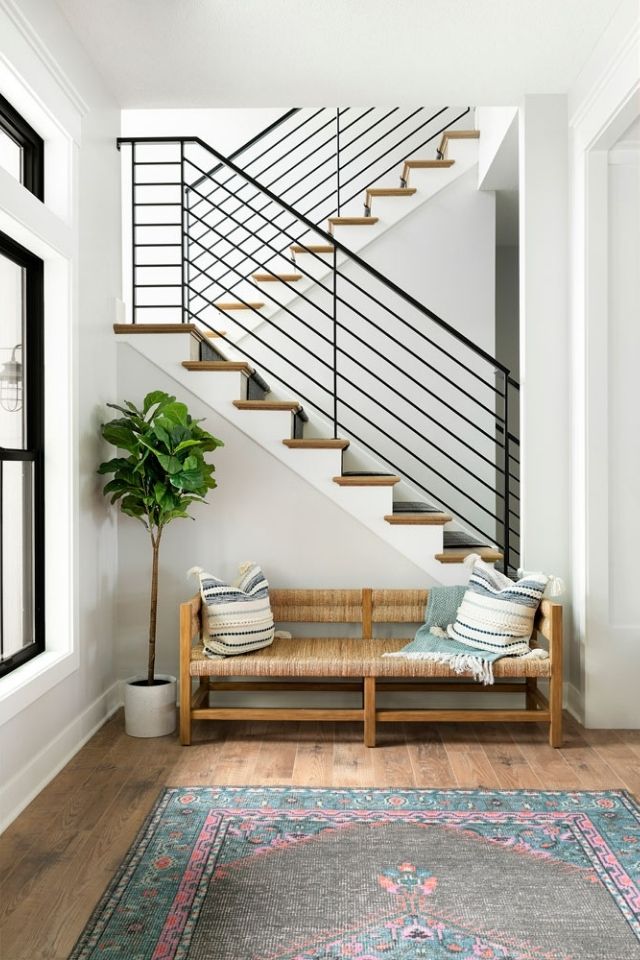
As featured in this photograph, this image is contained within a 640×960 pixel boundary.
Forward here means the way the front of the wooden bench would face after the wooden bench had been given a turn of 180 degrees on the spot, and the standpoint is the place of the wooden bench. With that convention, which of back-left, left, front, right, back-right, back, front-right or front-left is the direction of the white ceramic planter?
left

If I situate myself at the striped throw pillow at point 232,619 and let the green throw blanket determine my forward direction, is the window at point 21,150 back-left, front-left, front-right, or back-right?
back-right

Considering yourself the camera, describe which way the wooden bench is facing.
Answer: facing the viewer

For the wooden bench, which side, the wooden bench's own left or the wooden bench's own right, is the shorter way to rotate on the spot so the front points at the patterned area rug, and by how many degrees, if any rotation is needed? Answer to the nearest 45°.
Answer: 0° — it already faces it

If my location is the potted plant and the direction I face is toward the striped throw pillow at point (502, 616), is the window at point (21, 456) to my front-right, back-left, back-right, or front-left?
back-right

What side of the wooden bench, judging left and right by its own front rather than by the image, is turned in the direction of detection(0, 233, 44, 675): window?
right

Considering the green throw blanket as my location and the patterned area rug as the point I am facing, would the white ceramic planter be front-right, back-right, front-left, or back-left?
front-right

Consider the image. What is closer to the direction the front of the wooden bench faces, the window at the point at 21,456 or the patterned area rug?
the patterned area rug

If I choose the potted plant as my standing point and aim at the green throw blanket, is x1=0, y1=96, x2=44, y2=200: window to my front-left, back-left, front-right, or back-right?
back-right
